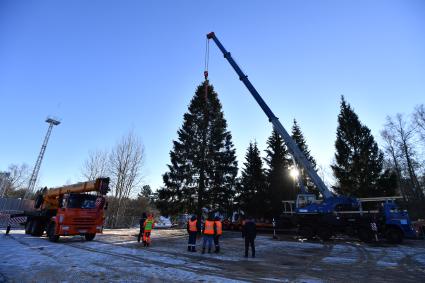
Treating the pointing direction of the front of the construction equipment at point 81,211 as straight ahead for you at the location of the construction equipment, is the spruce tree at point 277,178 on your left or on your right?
on your left

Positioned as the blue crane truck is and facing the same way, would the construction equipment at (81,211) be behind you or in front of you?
behind

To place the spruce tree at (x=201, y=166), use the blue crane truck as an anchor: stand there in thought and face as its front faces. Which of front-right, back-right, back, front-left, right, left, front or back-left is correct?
back

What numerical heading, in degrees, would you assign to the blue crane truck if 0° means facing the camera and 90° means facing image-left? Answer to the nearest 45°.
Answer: approximately 270°

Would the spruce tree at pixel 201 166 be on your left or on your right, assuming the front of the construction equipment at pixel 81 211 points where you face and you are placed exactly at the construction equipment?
on your left

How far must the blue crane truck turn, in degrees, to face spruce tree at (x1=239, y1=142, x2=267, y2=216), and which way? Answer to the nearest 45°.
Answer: approximately 135° to its left

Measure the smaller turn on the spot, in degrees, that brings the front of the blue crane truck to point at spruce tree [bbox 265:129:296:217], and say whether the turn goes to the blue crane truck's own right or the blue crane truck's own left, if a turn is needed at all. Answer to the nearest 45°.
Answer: approximately 135° to the blue crane truck's own left

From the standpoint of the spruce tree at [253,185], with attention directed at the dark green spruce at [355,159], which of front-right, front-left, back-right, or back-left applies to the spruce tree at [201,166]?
back-right

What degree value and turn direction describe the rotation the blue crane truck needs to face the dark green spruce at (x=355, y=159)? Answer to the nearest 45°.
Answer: approximately 90° to its left

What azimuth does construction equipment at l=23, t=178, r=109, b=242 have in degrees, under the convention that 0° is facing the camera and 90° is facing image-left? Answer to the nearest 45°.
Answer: approximately 315°
